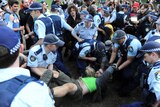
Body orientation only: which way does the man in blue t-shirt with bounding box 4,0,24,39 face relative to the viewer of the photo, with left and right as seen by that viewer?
facing the viewer and to the right of the viewer

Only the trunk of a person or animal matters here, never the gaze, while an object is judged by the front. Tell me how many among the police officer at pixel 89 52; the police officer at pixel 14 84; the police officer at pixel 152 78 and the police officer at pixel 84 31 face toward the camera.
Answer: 1

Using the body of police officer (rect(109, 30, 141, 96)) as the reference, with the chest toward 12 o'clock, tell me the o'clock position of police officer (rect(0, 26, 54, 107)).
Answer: police officer (rect(0, 26, 54, 107)) is roughly at 11 o'clock from police officer (rect(109, 30, 141, 96)).

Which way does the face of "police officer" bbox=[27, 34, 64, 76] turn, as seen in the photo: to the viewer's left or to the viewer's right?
to the viewer's right

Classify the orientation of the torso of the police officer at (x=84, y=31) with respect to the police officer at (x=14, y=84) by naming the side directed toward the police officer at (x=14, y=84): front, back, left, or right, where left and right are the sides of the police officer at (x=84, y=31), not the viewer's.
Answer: front

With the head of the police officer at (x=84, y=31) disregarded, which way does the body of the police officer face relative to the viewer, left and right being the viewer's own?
facing the viewer

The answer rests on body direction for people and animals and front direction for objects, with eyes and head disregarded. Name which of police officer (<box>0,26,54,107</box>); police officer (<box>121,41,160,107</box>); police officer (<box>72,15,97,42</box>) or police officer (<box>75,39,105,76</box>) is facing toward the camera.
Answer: police officer (<box>72,15,97,42</box>)

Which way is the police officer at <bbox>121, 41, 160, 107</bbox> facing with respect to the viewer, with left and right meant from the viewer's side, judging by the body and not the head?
facing to the left of the viewer

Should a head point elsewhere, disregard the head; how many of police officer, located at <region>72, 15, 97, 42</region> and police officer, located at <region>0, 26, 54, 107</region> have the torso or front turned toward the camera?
1
